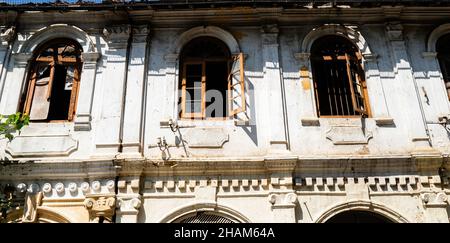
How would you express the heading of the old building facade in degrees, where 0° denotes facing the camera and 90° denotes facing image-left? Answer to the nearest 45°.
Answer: approximately 0°
